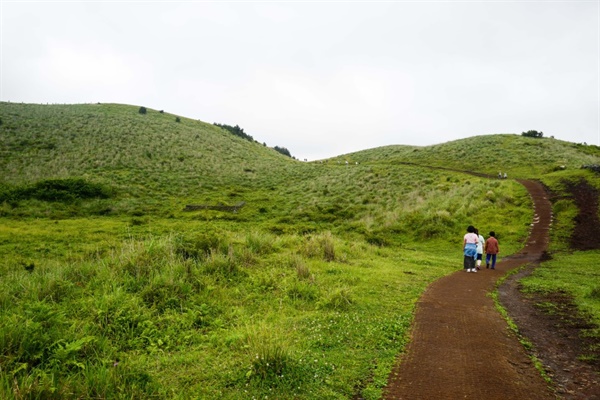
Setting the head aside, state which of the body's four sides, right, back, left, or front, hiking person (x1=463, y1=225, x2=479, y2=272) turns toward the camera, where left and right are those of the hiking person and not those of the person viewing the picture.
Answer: back

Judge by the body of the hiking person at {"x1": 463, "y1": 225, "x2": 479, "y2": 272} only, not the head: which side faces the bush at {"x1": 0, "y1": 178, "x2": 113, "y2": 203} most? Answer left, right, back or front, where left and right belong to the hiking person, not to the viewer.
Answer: left
